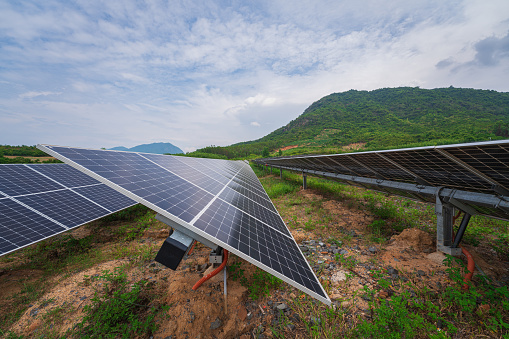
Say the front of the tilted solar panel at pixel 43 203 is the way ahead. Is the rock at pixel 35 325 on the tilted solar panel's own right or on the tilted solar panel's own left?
on the tilted solar panel's own right

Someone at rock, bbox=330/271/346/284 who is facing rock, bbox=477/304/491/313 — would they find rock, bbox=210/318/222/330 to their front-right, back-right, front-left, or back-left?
back-right

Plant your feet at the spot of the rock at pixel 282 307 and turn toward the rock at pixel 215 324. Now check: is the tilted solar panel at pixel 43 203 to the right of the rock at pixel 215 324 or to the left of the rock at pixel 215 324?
right

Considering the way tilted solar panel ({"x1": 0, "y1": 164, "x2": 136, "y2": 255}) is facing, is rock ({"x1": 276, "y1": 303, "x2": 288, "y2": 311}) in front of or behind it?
in front

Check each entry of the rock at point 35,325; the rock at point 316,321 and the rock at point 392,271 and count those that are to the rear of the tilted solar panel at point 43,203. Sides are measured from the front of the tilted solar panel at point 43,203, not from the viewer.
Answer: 0
